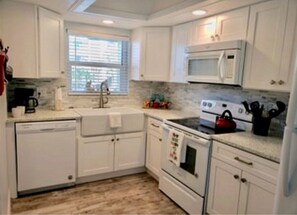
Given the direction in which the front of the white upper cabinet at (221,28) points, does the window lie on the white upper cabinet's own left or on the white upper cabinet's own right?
on the white upper cabinet's own right

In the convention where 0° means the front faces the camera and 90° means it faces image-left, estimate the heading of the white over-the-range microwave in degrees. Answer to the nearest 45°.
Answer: approximately 45°

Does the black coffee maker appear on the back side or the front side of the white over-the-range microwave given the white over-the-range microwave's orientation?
on the front side

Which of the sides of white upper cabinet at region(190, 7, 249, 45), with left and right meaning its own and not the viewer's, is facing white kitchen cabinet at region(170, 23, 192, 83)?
right

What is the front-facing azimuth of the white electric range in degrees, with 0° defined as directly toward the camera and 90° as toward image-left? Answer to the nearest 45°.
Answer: approximately 45°

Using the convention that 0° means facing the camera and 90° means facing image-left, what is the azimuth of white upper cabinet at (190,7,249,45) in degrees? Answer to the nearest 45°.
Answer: approximately 45°

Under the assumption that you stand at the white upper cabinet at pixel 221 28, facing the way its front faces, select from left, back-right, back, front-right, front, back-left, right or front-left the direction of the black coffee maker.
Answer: front-right

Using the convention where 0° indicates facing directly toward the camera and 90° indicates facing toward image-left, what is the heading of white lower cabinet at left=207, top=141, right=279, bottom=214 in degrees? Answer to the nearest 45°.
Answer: approximately 45°
